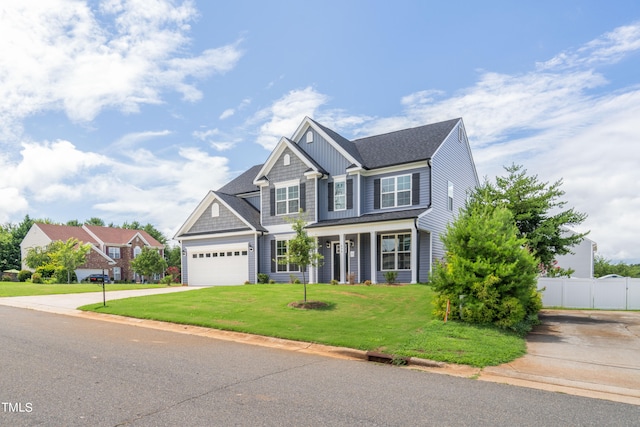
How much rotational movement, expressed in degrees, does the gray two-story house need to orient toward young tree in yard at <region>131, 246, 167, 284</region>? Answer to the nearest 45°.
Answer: approximately 90° to its right

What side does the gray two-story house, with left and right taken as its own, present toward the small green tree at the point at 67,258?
right

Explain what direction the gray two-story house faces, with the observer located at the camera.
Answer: facing the viewer and to the left of the viewer

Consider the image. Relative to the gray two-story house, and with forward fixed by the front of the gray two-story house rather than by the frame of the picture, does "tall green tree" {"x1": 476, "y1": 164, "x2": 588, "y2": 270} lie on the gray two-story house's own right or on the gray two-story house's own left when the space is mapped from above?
on the gray two-story house's own left

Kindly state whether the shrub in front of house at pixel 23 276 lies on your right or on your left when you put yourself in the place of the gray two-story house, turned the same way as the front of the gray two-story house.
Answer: on your right

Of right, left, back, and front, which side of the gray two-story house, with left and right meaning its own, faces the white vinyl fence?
left
